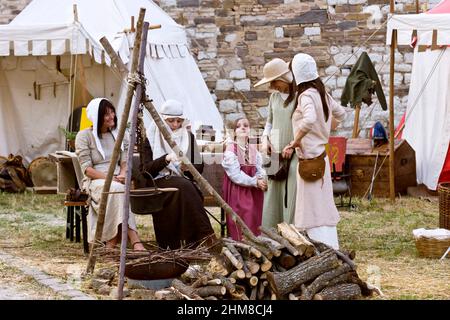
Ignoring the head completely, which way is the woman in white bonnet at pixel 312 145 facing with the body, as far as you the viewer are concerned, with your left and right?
facing away from the viewer and to the left of the viewer

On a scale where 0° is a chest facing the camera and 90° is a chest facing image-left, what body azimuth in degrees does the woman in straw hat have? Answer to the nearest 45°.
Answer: approximately 45°

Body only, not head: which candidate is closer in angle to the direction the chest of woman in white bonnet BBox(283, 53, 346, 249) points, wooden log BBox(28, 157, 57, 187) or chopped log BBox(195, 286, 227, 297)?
the wooden log

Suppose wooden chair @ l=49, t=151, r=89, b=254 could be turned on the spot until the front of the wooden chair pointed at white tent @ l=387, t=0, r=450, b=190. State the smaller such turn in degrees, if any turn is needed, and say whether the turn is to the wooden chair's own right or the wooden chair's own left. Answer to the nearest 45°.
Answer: approximately 90° to the wooden chair's own left

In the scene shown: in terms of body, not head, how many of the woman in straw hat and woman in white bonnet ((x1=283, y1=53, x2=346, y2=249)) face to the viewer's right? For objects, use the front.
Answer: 0

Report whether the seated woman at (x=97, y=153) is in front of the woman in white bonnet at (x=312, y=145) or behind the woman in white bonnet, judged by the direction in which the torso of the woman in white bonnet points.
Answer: in front

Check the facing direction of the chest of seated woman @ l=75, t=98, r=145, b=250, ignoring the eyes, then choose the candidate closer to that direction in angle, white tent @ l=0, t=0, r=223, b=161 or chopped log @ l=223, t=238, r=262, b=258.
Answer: the chopped log

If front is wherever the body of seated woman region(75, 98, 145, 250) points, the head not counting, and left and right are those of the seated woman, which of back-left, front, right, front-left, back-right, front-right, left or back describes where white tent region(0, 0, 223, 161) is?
back-left

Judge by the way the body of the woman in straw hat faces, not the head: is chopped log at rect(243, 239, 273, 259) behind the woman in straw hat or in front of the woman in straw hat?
in front
